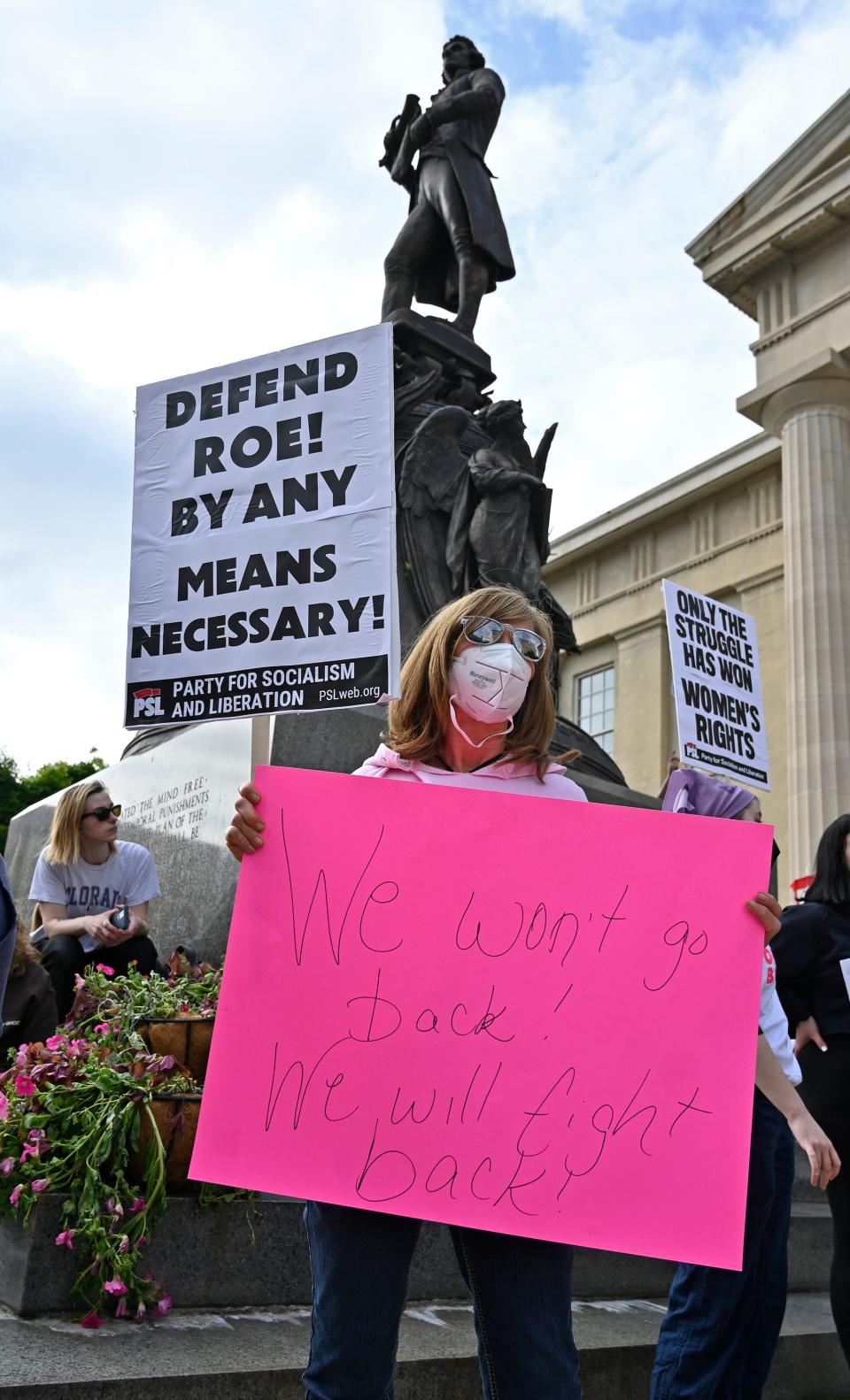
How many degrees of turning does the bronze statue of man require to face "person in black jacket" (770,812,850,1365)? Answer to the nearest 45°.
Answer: approximately 45° to its left

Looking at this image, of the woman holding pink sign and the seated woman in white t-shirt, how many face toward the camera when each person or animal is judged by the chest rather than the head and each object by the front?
2

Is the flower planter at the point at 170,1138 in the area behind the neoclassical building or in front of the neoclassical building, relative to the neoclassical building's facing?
in front

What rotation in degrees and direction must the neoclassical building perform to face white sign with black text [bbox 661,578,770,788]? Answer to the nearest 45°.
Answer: approximately 45° to its left

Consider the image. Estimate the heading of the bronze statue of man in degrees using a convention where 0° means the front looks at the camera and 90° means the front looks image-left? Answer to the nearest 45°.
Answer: approximately 45°

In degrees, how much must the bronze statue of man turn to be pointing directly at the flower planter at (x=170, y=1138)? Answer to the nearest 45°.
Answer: approximately 45° to its left

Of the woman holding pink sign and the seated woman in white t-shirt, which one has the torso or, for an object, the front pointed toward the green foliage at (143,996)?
the seated woman in white t-shirt

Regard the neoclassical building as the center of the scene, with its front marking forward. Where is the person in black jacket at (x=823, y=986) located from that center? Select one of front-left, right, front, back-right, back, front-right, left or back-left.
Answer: front-left

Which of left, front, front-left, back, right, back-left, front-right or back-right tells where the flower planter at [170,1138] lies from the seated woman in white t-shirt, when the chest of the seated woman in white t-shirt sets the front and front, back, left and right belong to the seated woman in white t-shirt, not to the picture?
front

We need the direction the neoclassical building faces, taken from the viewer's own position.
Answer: facing the viewer and to the left of the viewer
